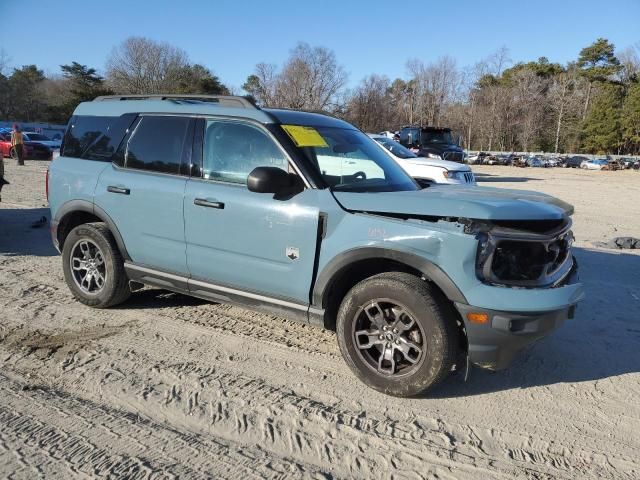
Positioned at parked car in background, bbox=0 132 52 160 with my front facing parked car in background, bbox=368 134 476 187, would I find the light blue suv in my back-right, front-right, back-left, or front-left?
front-right

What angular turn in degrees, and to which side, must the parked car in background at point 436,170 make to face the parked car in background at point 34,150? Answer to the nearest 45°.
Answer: approximately 180°

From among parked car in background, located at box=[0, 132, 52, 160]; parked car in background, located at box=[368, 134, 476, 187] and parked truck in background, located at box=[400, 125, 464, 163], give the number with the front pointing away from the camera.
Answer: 0

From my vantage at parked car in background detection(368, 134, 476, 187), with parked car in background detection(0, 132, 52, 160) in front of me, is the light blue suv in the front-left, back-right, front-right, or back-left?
back-left

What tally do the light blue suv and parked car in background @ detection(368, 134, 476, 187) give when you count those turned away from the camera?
0

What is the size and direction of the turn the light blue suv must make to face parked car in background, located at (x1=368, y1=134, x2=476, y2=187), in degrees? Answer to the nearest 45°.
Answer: approximately 135° to its left

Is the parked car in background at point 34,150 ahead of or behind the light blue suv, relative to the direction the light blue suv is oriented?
behind

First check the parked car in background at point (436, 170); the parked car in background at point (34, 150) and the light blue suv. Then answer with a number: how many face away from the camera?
0

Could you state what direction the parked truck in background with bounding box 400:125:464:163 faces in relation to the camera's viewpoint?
facing the viewer and to the right of the viewer

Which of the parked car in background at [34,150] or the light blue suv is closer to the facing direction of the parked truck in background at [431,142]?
the light blue suv

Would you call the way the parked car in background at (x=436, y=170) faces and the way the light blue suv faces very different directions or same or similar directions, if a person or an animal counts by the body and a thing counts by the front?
same or similar directions

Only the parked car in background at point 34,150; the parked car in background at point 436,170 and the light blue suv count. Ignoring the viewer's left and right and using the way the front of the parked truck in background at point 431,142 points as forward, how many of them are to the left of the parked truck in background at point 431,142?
0

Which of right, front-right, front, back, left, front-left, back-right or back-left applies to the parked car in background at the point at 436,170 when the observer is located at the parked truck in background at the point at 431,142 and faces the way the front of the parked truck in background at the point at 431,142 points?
front-right
